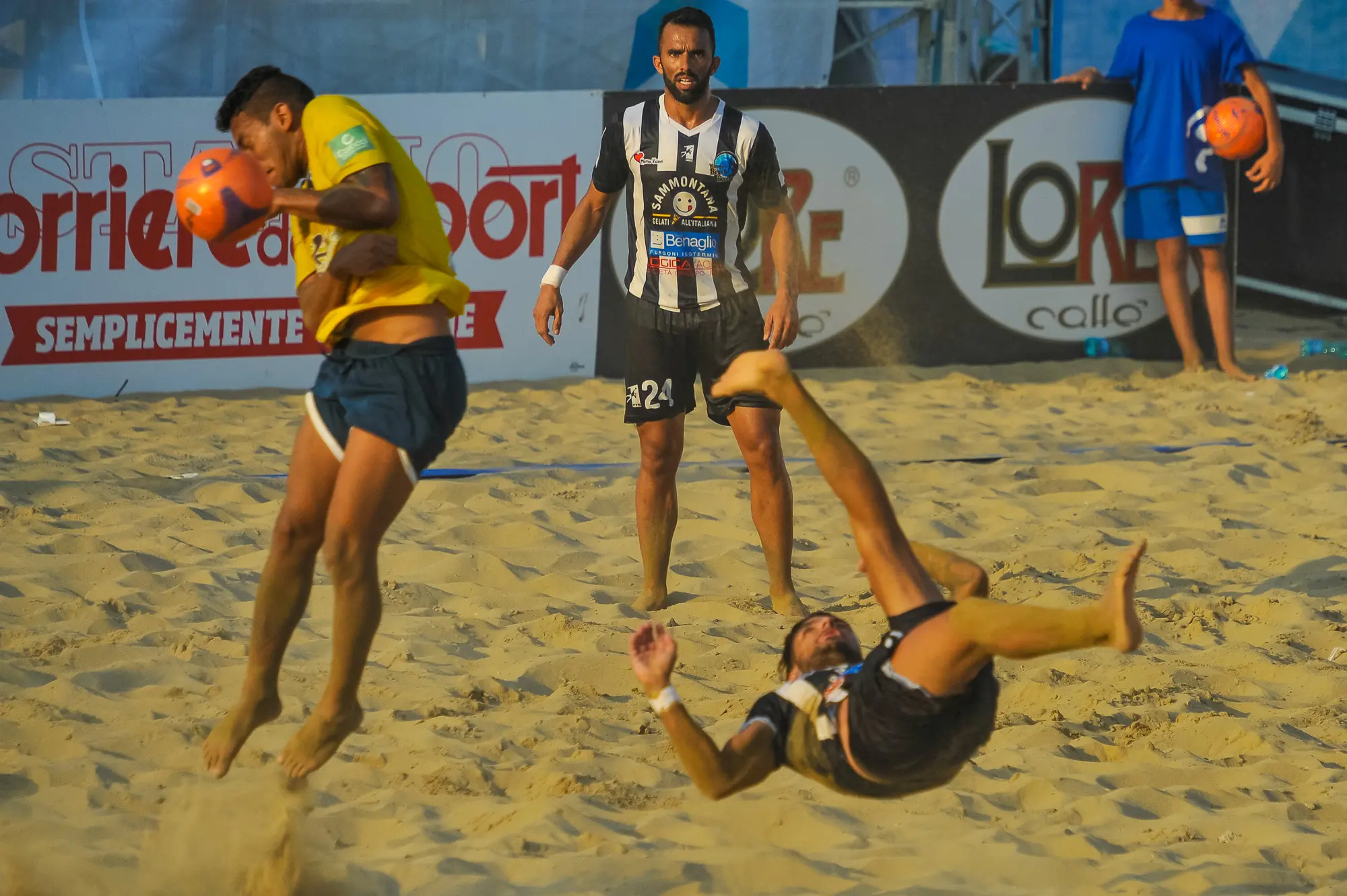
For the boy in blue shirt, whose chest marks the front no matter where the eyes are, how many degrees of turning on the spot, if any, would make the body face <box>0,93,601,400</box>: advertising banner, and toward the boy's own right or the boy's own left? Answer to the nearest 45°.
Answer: approximately 90° to the boy's own right

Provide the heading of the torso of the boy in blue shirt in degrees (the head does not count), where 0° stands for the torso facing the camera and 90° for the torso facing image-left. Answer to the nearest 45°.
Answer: approximately 0°

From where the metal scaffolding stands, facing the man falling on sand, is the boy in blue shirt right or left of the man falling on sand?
left

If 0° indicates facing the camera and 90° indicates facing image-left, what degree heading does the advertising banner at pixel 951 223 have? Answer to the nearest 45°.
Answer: approximately 0°

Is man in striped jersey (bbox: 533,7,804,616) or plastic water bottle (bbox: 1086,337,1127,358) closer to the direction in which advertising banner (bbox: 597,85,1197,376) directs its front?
the man in striped jersey

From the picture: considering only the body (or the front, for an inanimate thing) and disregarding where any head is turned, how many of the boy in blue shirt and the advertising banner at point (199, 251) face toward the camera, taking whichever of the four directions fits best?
2

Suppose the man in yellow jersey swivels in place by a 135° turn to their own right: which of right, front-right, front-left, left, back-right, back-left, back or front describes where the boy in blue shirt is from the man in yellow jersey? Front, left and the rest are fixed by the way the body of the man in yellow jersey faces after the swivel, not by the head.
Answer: front-right

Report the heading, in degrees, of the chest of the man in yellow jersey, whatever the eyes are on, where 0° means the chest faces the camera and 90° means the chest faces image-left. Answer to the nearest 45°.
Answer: approximately 45°
